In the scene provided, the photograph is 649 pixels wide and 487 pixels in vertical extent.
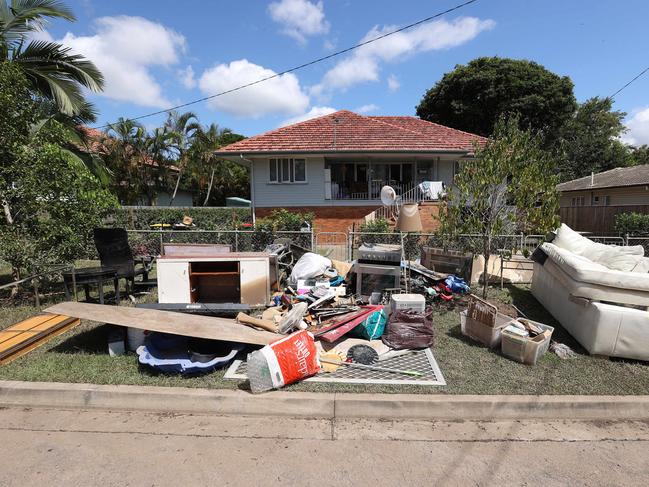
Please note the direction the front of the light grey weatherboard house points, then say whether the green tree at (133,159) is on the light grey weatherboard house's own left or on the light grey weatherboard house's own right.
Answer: on the light grey weatherboard house's own right

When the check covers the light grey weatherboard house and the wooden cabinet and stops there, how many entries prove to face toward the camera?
2

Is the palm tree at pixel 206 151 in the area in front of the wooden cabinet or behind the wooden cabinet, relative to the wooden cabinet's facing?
behind

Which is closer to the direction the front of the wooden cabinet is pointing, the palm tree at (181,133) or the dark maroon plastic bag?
the dark maroon plastic bag

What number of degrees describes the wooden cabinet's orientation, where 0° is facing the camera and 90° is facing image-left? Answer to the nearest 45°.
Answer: approximately 0°

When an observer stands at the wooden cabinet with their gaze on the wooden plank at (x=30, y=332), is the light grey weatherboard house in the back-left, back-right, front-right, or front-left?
back-right

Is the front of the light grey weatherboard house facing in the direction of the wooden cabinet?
yes

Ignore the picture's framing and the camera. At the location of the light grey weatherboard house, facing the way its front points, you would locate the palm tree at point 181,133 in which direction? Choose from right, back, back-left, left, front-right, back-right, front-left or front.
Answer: back-right

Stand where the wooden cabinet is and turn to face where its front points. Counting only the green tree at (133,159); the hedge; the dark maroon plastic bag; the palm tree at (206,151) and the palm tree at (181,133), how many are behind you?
4

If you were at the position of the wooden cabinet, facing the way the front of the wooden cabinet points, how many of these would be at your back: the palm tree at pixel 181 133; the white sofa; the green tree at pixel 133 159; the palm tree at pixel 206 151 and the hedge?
4

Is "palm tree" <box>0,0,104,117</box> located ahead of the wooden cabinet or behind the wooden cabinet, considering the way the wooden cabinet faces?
behind

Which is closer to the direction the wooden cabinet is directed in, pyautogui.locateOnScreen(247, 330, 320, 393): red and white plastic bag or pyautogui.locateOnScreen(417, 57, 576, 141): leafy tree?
the red and white plastic bag

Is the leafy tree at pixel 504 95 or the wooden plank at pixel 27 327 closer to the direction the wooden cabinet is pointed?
the wooden plank
